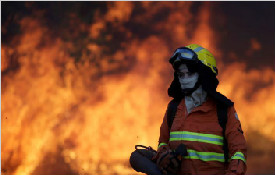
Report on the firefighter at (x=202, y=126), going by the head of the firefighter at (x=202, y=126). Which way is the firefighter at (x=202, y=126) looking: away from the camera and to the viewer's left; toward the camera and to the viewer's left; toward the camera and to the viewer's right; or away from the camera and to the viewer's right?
toward the camera and to the viewer's left

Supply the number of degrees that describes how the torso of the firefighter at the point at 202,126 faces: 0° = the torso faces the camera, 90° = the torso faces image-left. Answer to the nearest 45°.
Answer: approximately 45°
